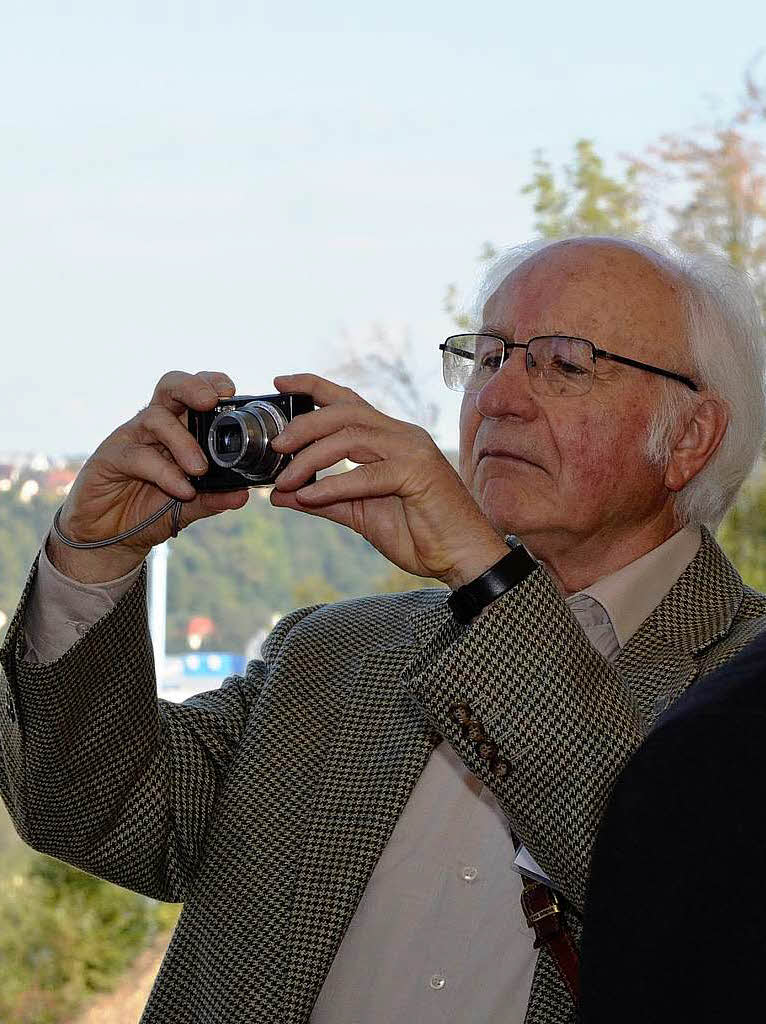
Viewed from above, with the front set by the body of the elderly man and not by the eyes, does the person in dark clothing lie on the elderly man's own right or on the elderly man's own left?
on the elderly man's own left

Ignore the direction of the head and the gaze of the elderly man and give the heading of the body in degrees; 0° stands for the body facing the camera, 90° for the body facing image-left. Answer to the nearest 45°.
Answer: approximately 45°

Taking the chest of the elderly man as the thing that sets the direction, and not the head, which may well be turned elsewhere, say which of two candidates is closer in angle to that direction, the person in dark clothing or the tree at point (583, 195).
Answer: the person in dark clothing

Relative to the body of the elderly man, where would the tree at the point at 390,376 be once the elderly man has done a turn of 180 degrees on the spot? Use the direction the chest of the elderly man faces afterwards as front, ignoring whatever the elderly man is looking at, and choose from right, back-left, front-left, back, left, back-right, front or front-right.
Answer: front-left

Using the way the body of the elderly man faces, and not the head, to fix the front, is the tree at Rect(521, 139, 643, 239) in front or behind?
behind
